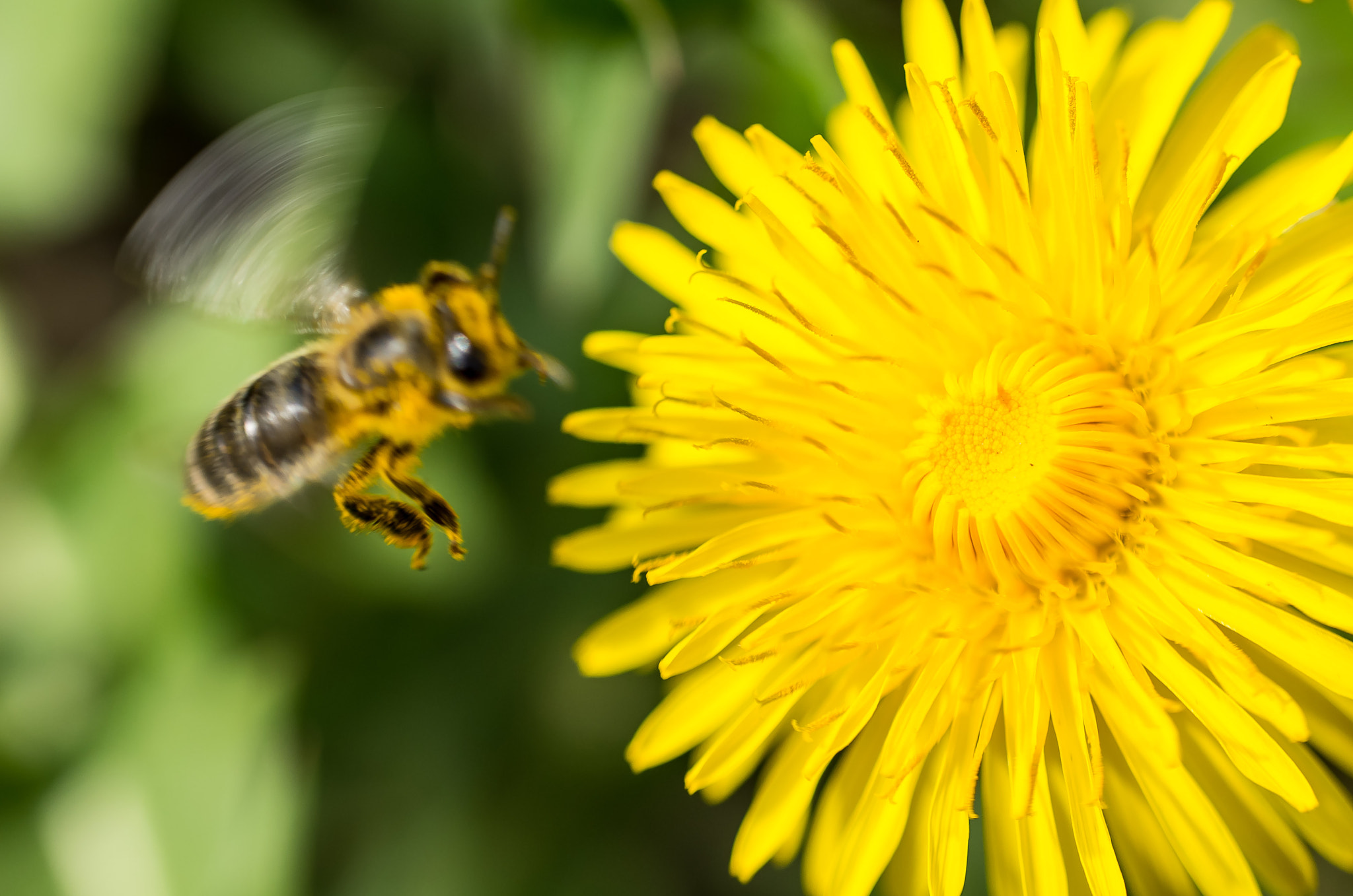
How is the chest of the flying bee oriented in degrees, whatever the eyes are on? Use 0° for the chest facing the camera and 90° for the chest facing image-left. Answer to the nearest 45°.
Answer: approximately 270°

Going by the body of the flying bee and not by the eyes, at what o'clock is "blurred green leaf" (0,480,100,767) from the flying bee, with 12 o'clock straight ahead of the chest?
The blurred green leaf is roughly at 8 o'clock from the flying bee.

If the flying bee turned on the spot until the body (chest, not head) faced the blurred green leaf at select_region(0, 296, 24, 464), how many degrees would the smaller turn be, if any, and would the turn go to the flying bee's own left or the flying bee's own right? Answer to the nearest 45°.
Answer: approximately 135° to the flying bee's own left

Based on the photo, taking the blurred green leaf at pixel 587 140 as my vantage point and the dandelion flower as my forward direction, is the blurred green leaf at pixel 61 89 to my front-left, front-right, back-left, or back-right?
back-right

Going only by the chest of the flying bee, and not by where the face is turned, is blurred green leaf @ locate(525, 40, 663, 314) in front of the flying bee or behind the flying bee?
in front
